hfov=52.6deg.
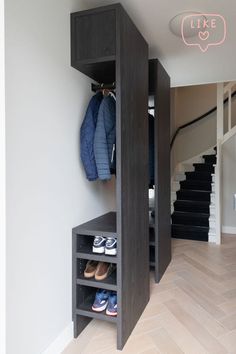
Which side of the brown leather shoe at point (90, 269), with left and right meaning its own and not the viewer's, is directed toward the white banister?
back

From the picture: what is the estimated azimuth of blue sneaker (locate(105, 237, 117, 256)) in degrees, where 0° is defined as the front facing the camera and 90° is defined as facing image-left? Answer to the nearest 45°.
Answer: approximately 0°

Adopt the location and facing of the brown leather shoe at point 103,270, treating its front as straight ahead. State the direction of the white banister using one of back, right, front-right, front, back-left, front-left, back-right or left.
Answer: back

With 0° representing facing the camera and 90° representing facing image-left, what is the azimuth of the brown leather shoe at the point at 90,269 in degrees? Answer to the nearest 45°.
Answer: approximately 45°

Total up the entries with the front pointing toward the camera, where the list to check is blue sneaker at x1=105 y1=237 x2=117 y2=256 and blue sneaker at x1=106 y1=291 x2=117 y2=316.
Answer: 2

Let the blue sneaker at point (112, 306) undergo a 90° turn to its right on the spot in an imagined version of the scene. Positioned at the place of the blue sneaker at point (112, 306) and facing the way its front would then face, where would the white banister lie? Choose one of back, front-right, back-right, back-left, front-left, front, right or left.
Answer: back-right

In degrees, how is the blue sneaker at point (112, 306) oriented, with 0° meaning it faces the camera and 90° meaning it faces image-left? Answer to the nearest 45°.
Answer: approximately 0°
